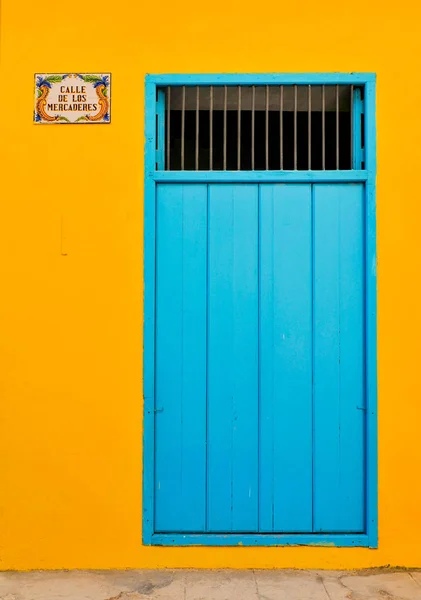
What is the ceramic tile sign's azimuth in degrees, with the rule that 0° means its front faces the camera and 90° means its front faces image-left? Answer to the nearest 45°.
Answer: approximately 0°
